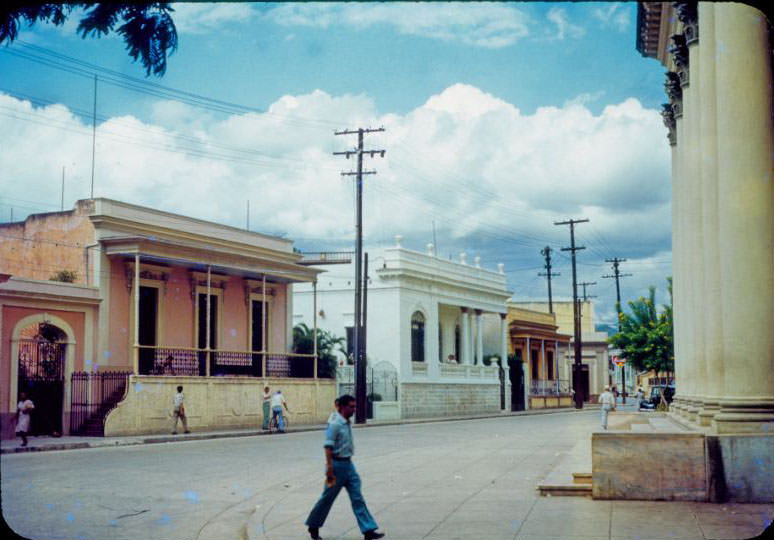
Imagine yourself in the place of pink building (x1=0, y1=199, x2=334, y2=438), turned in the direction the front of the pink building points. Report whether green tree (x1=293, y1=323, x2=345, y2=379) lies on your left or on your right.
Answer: on your left

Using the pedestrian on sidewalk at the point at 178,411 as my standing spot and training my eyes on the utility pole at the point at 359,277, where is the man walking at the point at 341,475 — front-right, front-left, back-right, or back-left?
back-right

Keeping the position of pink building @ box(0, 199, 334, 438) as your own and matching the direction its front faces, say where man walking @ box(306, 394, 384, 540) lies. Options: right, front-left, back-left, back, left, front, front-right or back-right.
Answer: front-right
